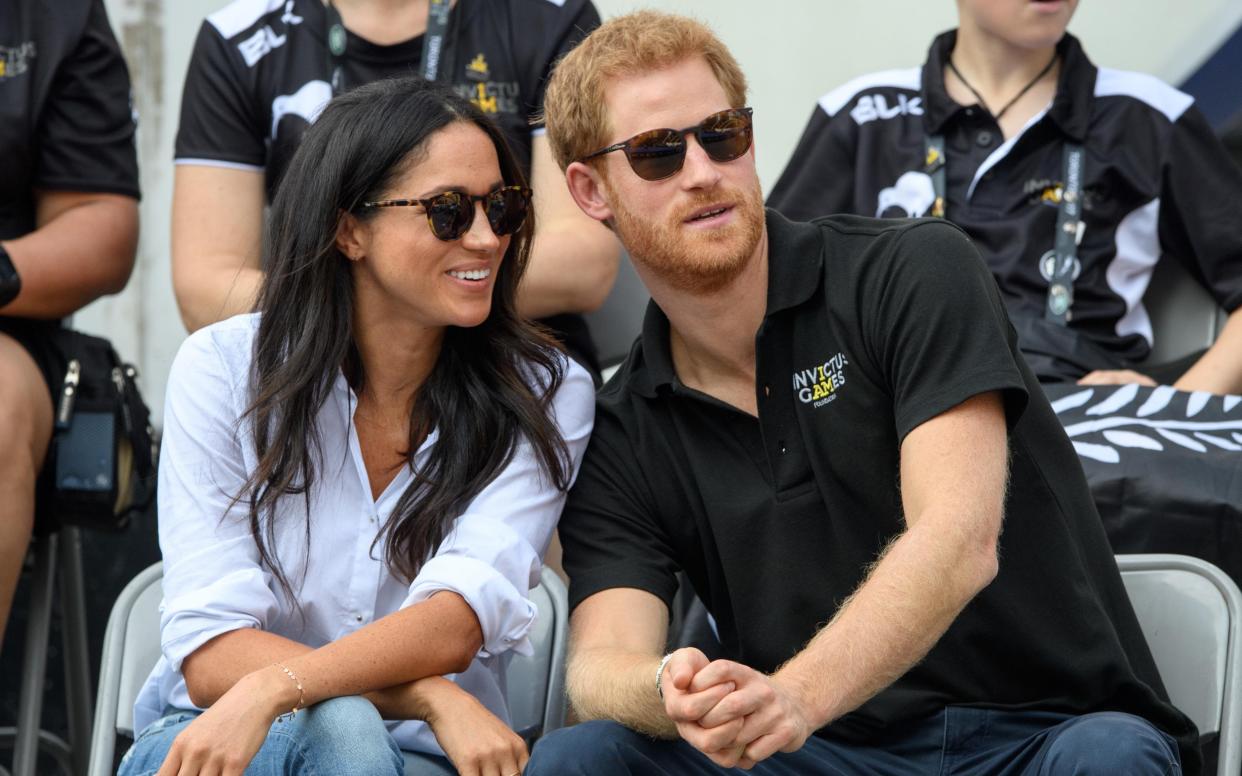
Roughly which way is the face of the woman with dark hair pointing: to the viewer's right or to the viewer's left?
to the viewer's right

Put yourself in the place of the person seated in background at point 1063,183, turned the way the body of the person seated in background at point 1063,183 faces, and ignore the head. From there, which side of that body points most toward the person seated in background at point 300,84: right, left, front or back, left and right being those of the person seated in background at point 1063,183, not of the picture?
right

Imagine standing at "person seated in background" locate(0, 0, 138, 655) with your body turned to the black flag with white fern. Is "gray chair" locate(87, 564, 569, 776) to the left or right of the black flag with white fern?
right

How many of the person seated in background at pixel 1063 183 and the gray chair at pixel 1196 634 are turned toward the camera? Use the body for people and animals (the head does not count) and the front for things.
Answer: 2

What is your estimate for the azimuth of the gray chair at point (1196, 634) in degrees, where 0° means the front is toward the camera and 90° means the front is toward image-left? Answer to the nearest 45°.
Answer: approximately 0°

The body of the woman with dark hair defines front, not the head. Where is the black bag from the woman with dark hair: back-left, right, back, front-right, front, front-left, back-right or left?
back-right

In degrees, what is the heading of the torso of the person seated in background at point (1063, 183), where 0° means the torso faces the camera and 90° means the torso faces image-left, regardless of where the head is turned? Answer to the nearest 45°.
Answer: approximately 0°

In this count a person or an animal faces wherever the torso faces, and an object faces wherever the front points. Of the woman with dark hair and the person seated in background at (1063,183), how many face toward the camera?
2

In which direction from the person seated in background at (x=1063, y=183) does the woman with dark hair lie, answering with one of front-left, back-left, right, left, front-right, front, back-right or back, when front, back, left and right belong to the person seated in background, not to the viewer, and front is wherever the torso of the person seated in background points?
front-right
